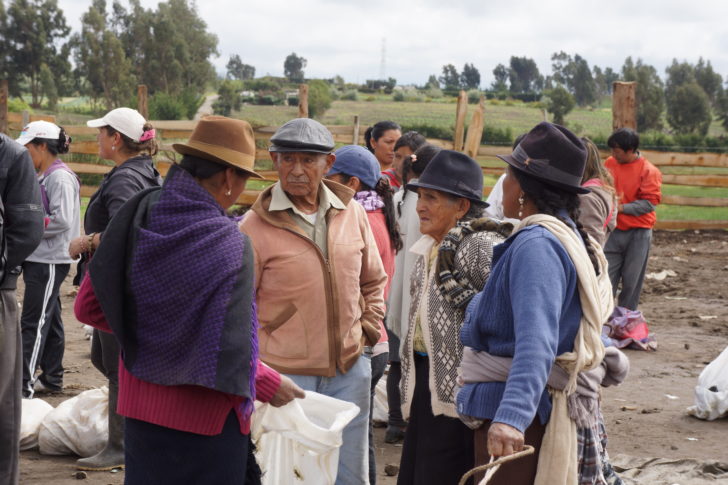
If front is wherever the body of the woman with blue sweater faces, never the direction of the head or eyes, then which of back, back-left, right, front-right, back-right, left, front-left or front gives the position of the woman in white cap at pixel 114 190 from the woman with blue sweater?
front-right

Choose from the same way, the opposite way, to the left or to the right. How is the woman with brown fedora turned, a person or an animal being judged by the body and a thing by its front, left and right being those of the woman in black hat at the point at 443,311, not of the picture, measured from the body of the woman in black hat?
the opposite way

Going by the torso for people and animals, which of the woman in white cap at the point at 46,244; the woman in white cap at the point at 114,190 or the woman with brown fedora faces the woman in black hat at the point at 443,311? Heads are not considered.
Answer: the woman with brown fedora

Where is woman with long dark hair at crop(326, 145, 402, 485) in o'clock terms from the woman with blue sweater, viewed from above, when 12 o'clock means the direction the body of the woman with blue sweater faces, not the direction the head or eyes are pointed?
The woman with long dark hair is roughly at 2 o'clock from the woman with blue sweater.

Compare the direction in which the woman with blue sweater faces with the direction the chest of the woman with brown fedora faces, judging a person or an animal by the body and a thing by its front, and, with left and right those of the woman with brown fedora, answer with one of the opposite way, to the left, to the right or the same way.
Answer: to the left

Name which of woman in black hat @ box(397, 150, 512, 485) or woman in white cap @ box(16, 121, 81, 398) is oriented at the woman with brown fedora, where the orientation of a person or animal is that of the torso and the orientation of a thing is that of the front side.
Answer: the woman in black hat

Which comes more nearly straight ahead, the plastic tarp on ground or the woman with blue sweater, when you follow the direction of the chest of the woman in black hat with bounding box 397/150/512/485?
the woman with blue sweater

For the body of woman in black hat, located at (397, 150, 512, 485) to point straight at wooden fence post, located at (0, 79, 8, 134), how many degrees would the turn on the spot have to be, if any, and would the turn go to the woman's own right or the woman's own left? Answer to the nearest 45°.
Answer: approximately 90° to the woman's own right

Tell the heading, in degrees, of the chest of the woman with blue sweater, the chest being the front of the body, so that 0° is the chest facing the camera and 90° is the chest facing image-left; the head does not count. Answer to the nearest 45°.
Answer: approximately 90°

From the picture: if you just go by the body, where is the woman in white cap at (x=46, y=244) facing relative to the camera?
to the viewer's left
